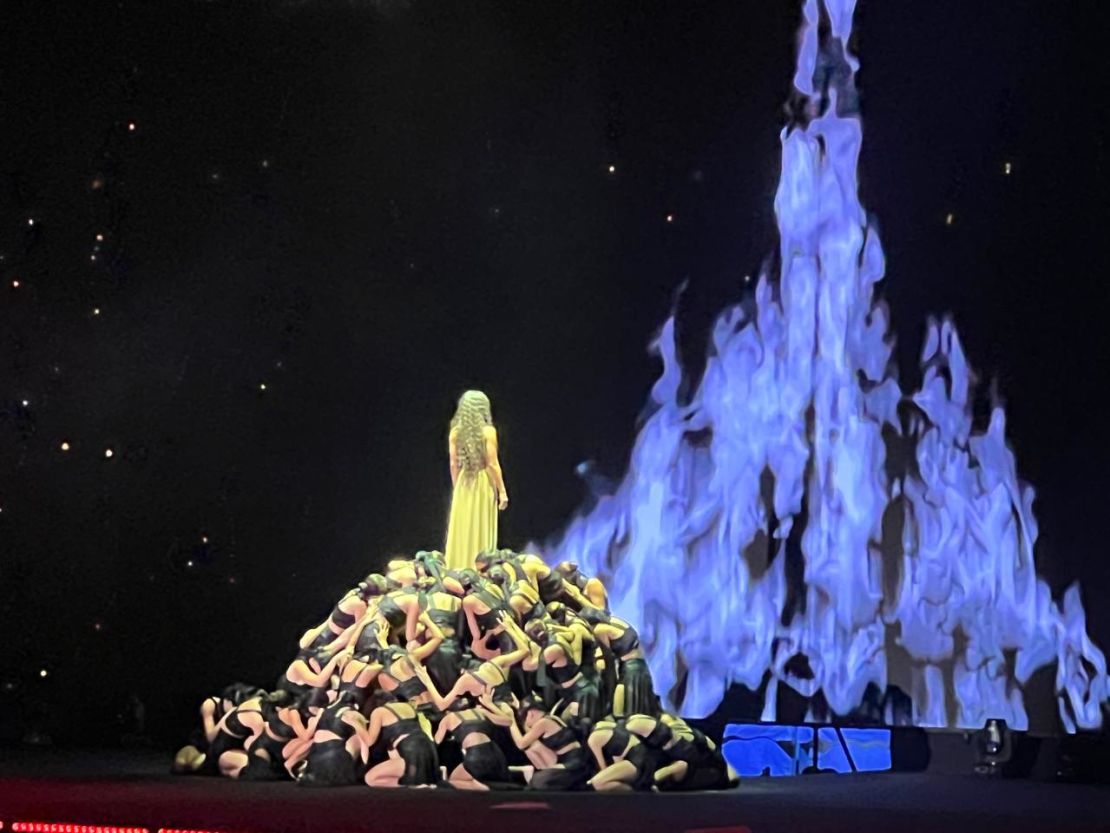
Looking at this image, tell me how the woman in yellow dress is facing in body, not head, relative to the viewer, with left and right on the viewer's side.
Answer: facing away from the viewer and to the right of the viewer

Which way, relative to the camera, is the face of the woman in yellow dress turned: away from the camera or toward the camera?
away from the camera

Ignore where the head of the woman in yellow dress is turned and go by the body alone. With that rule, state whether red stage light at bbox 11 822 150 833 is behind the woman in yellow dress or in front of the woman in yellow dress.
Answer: behind
